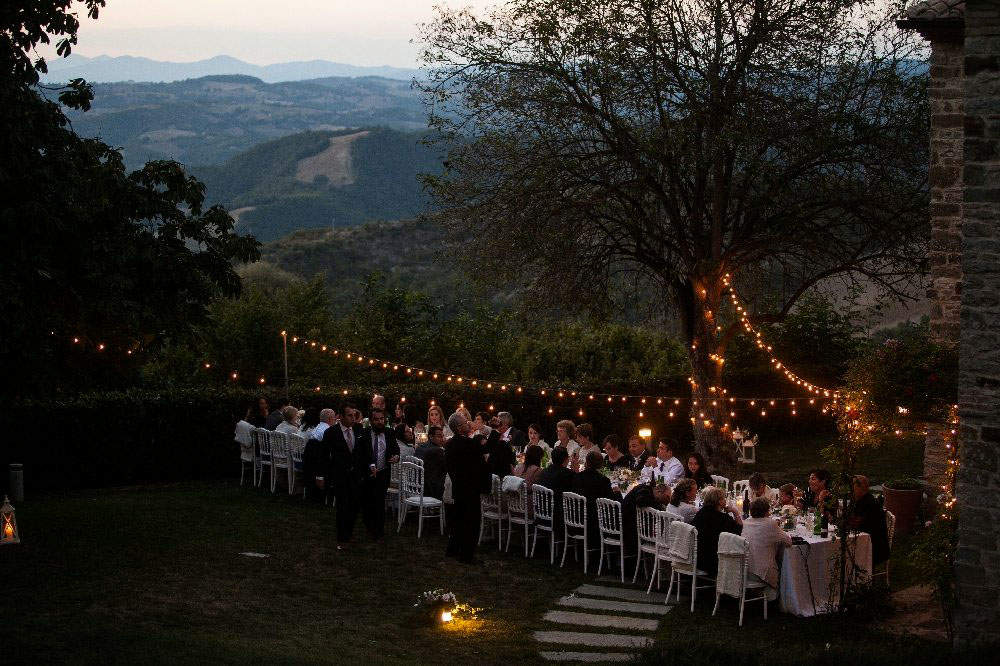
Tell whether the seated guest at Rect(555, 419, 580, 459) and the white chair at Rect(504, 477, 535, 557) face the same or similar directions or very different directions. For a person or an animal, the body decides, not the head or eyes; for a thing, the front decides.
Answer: very different directions

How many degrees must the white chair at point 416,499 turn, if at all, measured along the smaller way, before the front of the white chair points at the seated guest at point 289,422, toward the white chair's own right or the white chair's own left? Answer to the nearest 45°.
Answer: approximately 90° to the white chair's own left

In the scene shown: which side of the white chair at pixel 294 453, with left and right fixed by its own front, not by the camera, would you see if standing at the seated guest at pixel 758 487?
right

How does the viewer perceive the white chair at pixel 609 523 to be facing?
facing away from the viewer and to the right of the viewer

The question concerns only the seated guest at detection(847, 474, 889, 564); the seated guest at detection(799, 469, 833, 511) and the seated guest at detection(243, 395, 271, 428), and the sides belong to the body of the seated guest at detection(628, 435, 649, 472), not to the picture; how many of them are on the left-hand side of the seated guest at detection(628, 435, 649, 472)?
2

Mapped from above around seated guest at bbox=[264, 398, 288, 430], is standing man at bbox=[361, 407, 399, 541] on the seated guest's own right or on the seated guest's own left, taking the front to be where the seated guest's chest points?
on the seated guest's own right

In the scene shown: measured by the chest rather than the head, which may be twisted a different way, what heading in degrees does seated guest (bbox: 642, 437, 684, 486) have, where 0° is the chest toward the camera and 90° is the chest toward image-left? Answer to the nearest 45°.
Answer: approximately 45°

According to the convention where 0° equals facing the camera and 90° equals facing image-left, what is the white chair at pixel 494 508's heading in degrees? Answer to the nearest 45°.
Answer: approximately 225°

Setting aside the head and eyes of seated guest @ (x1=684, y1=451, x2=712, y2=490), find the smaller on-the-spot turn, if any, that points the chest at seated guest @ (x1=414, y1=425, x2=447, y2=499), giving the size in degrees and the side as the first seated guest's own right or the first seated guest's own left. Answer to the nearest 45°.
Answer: approximately 45° to the first seated guest's own right

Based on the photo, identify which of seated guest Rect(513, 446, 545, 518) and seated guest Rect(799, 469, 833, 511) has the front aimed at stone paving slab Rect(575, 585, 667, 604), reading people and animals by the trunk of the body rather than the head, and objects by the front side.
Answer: seated guest Rect(799, 469, 833, 511)

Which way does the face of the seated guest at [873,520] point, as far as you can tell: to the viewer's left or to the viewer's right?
to the viewer's left
